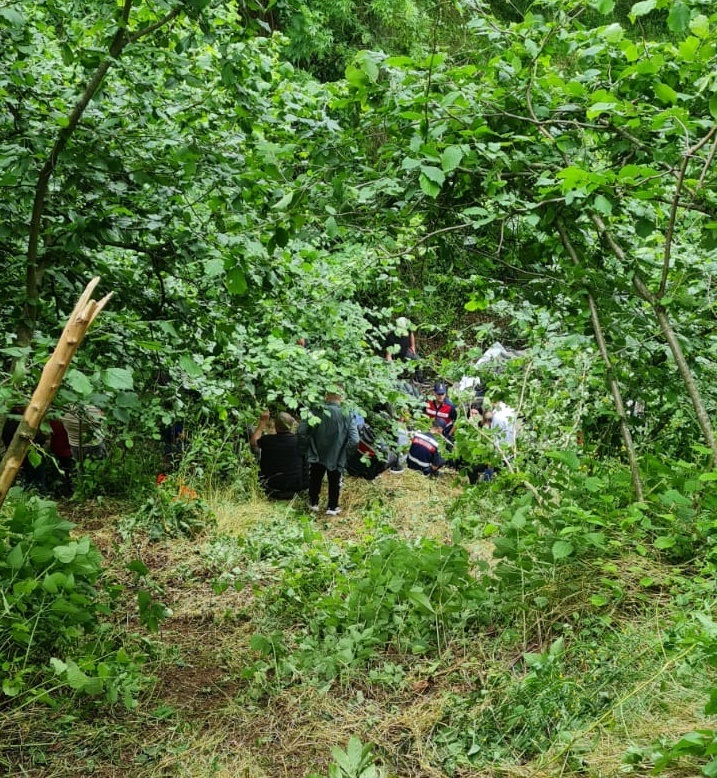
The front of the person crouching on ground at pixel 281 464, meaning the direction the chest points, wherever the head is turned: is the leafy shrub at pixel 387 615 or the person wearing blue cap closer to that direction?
the person wearing blue cap

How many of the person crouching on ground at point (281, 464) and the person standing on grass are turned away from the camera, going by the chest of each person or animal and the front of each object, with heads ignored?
2

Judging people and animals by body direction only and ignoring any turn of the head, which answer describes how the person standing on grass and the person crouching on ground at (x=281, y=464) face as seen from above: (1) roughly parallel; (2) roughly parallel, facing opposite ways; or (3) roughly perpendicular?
roughly parallel

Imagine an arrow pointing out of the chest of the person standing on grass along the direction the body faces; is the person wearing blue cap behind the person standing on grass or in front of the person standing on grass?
in front

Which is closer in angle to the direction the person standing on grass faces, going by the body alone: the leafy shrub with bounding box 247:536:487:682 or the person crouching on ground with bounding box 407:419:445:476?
the person crouching on ground

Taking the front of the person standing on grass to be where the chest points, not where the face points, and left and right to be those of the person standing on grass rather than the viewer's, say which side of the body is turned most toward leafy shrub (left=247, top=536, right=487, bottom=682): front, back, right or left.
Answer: back

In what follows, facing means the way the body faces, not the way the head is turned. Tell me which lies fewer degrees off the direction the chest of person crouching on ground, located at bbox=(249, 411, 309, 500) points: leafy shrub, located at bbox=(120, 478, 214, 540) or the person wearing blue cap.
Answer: the person wearing blue cap

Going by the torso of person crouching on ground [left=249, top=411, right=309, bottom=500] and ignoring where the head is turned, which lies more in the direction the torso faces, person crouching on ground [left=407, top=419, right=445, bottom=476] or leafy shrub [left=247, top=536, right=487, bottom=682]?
the person crouching on ground

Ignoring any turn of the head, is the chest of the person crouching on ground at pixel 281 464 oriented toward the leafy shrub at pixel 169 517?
no

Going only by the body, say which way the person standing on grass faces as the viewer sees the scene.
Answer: away from the camera

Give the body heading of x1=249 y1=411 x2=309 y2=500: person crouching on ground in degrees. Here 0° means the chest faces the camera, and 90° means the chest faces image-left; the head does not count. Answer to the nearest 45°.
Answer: approximately 180°
